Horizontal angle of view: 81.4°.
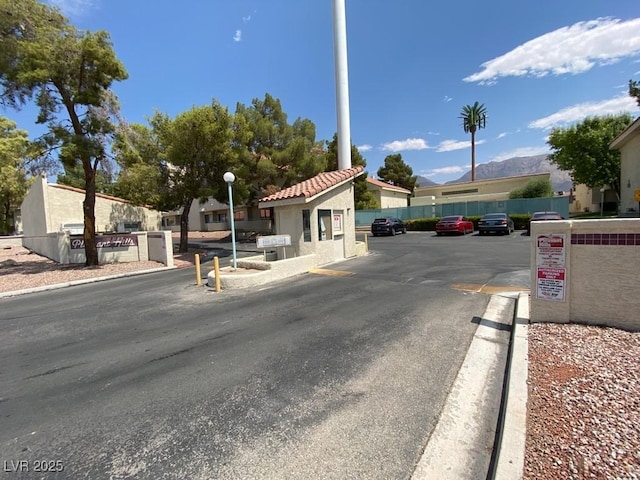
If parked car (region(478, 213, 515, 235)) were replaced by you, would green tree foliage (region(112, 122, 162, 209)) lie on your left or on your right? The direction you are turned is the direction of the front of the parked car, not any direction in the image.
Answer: on your left

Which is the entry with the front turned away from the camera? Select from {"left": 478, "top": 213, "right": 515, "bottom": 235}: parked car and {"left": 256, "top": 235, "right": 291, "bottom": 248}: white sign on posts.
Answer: the parked car

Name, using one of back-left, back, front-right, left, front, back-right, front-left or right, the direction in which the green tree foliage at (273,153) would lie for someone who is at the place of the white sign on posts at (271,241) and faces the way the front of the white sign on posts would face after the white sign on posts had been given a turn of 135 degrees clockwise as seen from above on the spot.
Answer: front-right

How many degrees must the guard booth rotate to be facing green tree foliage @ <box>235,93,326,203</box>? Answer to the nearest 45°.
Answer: approximately 135° to its left

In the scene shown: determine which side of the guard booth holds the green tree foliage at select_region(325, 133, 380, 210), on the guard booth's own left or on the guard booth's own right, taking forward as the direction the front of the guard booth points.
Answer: on the guard booth's own left

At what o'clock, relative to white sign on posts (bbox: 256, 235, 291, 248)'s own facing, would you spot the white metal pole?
The white metal pole is roughly at 7 o'clock from the white sign on posts.

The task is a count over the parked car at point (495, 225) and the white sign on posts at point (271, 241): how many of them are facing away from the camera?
1

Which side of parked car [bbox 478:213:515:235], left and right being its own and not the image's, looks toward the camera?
back
